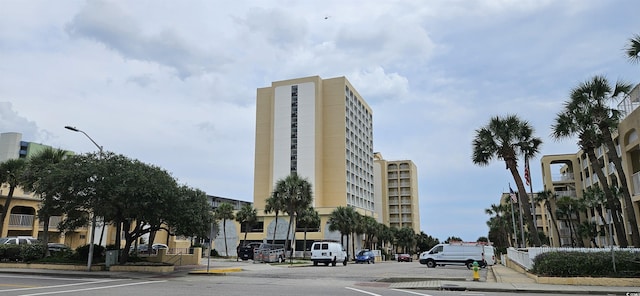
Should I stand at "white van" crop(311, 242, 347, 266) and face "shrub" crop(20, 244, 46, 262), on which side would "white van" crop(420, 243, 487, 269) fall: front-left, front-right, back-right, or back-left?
back-left

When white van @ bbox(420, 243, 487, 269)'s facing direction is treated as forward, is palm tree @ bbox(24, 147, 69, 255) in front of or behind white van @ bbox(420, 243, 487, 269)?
in front

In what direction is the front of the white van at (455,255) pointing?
to the viewer's left

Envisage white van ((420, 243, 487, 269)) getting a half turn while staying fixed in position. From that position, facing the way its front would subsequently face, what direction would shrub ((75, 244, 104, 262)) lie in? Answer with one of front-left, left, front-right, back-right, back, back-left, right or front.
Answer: back-right

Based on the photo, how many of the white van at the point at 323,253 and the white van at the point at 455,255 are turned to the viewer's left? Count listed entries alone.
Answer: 1

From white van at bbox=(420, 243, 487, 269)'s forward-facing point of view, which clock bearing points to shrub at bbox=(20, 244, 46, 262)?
The shrub is roughly at 11 o'clock from the white van.

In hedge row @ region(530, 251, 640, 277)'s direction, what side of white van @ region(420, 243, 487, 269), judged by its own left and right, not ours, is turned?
left
